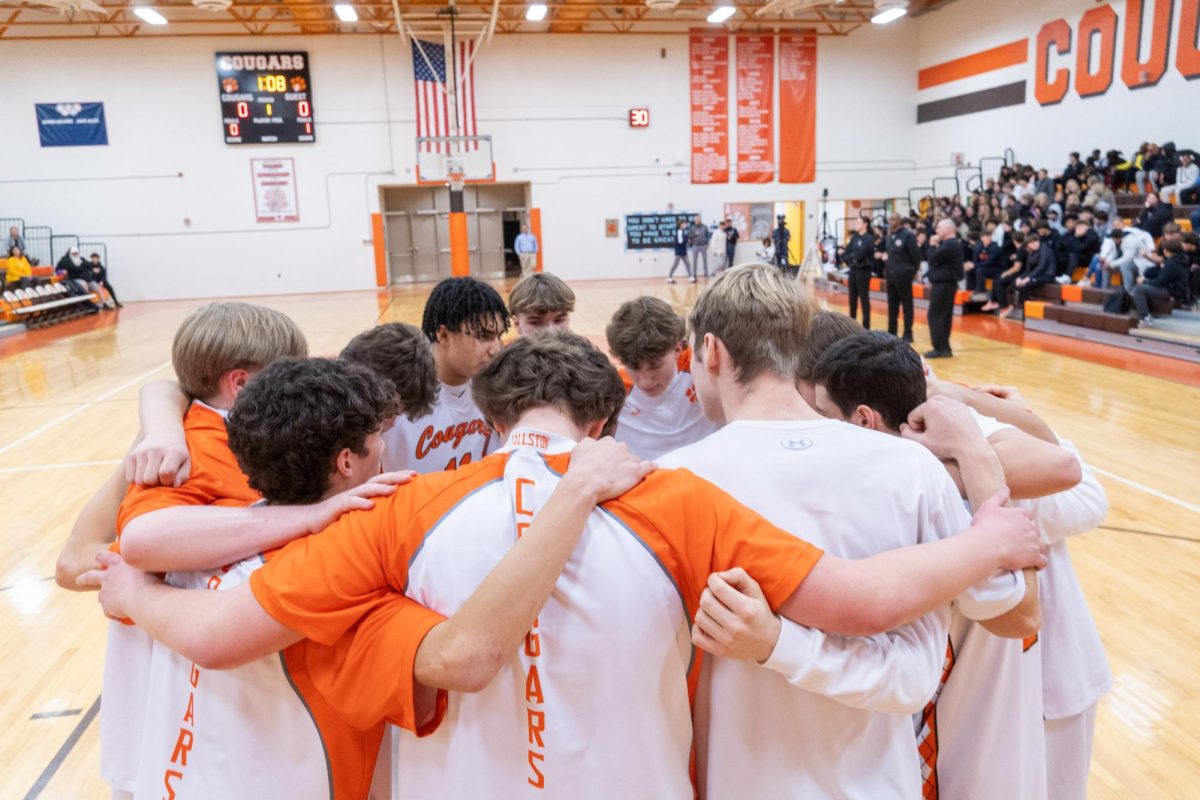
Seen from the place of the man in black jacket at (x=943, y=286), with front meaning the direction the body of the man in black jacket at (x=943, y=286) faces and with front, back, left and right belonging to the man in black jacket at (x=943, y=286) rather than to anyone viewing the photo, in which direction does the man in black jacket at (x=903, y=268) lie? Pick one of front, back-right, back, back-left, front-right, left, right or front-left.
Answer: front-right

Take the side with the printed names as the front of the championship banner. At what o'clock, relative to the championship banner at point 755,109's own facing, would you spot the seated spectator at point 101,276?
The seated spectator is roughly at 2 o'clock from the championship banner.

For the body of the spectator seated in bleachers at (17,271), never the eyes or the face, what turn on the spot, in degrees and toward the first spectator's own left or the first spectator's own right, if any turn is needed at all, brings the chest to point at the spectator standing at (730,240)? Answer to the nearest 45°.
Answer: approximately 45° to the first spectator's own left

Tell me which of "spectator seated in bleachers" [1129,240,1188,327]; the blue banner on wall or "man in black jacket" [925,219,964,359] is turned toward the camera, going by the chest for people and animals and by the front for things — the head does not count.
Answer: the blue banner on wall

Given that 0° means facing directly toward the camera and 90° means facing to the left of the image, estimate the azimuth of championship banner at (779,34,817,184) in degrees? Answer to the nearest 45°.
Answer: approximately 0°

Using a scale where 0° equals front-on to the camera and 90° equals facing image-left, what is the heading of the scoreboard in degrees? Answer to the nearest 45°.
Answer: approximately 0°

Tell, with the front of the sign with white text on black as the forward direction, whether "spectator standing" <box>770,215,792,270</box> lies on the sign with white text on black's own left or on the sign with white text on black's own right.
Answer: on the sign with white text on black's own left

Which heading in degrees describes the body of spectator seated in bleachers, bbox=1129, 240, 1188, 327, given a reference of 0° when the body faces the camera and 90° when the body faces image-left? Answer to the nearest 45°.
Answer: approximately 90°

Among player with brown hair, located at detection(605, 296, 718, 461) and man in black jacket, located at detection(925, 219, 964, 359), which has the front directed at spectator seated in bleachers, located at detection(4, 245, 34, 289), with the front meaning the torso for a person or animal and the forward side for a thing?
the man in black jacket

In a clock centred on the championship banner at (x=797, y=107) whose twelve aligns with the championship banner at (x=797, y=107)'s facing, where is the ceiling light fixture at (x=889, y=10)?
The ceiling light fixture is roughly at 11 o'clock from the championship banner.

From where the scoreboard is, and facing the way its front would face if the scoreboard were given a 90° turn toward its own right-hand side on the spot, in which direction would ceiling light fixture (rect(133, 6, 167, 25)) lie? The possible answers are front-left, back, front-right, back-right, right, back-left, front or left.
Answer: front-left
